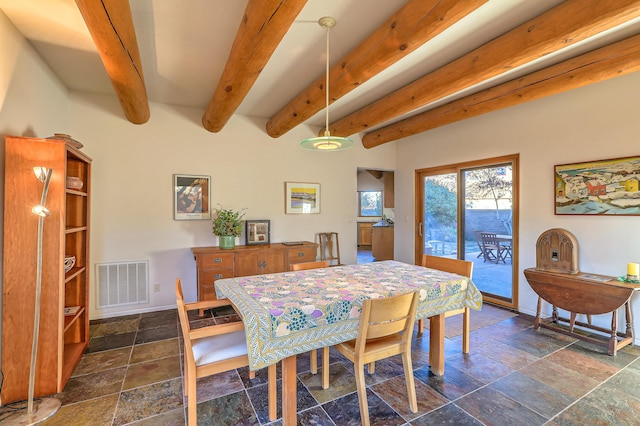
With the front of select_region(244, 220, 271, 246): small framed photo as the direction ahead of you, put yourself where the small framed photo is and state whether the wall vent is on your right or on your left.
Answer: on your right

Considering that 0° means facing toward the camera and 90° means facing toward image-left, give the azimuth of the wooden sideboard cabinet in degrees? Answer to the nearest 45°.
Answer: approximately 0°

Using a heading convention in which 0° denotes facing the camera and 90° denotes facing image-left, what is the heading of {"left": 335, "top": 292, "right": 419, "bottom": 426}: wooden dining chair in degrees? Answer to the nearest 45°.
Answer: approximately 135°

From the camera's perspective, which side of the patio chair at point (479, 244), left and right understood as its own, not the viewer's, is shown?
right

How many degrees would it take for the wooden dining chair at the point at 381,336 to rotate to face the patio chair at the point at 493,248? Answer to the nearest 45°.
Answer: approximately 90° to its right

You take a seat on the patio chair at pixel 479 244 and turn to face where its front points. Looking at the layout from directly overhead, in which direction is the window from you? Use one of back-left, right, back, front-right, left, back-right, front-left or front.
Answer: back-left

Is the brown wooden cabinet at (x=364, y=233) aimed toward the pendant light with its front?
yes

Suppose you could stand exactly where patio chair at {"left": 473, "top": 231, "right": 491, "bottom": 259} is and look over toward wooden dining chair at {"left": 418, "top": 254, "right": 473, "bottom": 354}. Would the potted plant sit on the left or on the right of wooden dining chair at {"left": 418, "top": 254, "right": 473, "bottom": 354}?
right

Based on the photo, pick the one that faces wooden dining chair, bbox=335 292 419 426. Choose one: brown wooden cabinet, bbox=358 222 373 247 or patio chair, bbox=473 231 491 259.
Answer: the brown wooden cabinet

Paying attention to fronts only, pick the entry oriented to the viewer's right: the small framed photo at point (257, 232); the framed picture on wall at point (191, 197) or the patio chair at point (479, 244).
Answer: the patio chair

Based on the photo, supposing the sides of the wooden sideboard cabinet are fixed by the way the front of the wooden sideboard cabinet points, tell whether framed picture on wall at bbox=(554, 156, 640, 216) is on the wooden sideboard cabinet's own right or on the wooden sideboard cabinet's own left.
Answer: on the wooden sideboard cabinet's own left

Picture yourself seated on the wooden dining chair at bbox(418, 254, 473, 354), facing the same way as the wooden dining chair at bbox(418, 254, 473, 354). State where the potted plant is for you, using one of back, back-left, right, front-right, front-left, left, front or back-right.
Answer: front-right

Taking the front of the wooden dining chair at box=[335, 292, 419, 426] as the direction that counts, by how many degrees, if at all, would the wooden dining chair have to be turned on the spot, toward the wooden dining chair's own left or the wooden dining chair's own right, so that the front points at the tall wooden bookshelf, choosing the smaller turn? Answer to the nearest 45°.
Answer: approximately 45° to the wooden dining chair's own left

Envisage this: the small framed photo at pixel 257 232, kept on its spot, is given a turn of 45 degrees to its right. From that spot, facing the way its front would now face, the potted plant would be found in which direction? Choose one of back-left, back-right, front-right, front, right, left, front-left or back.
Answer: front

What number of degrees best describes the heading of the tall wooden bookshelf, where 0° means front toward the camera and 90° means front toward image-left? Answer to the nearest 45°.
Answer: approximately 270°

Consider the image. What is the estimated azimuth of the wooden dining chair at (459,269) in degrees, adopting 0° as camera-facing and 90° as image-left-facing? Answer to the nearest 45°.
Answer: approximately 45°

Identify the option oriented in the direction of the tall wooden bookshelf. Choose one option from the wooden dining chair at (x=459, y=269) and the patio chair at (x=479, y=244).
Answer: the wooden dining chair

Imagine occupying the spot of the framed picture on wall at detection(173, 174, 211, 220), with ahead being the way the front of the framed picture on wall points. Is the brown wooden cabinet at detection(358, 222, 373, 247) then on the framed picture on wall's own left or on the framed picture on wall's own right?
on the framed picture on wall's own left

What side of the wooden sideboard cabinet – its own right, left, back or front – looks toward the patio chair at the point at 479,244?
left

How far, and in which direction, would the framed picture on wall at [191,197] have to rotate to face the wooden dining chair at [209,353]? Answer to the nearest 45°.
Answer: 0° — it already faces it

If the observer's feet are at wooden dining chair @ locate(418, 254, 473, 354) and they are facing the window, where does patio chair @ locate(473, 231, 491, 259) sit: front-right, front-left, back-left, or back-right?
front-right

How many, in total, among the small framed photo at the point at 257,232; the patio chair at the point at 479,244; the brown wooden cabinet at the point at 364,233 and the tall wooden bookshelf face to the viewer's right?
2
